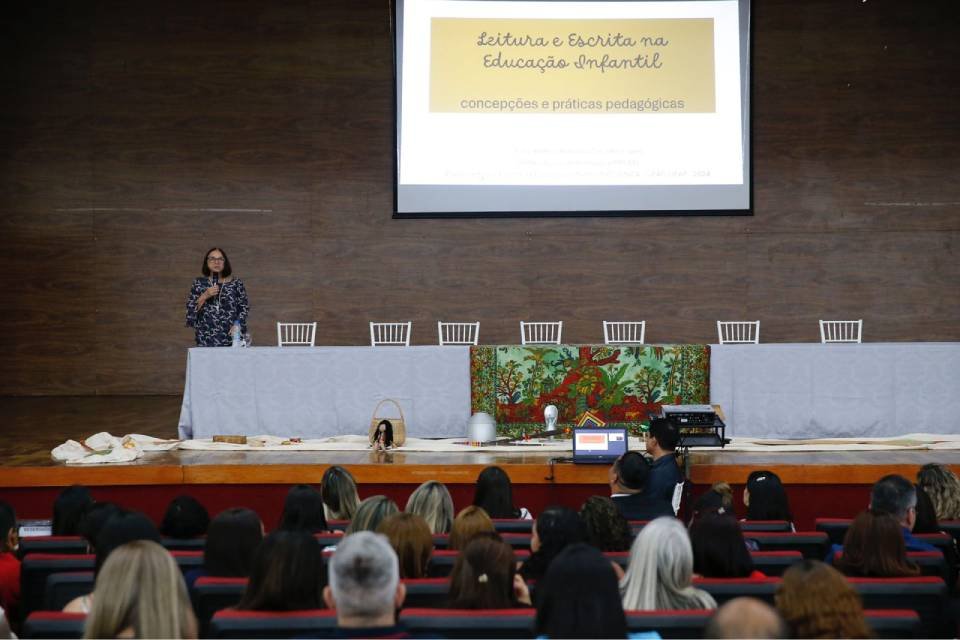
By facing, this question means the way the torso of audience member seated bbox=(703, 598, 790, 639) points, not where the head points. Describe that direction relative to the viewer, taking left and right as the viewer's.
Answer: facing away from the viewer

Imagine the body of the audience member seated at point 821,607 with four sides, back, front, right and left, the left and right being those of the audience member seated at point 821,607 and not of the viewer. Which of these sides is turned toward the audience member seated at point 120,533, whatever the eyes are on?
left

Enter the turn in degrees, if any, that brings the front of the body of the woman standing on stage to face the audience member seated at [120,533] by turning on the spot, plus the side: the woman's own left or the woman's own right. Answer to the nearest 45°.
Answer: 0° — they already face them

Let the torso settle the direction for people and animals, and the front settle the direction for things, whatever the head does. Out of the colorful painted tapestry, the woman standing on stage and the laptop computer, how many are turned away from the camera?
0

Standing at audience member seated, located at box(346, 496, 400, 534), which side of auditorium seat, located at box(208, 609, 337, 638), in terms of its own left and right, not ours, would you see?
front

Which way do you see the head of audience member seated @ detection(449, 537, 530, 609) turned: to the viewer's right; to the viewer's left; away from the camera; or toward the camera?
away from the camera

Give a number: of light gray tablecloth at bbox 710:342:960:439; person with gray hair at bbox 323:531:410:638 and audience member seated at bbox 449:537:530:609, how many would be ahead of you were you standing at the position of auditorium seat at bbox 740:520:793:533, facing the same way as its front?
1

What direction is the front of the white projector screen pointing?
toward the camera

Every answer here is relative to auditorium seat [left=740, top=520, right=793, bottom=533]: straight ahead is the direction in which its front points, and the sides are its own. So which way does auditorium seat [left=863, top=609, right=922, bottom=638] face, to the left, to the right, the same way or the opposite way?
the same way

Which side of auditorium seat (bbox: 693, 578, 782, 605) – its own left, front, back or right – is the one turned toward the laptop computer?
front

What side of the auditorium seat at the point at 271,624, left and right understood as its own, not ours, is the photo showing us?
back

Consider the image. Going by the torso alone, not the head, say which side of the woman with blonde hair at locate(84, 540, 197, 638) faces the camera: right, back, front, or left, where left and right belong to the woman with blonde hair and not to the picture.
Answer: back

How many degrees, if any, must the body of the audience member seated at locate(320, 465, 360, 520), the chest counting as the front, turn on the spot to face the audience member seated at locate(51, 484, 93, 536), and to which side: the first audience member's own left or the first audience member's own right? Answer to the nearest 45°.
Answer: approximately 90° to the first audience member's own left

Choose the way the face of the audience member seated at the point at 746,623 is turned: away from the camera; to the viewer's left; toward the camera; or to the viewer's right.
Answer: away from the camera

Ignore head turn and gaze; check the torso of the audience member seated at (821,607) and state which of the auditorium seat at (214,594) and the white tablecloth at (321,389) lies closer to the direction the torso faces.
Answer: the white tablecloth

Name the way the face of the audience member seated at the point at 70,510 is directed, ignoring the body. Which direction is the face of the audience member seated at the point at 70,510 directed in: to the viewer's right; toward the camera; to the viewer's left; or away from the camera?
away from the camera

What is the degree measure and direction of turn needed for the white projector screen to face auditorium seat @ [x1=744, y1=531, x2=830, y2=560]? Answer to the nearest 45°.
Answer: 0° — it already faces it

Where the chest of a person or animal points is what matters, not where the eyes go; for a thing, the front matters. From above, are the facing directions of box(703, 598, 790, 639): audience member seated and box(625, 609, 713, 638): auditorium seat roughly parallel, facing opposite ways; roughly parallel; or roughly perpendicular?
roughly parallel

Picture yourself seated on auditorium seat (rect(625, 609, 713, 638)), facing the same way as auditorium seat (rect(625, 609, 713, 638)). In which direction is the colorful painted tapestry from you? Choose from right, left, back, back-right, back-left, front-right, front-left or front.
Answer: front

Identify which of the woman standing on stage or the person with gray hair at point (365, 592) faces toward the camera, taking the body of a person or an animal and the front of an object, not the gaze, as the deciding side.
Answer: the woman standing on stage

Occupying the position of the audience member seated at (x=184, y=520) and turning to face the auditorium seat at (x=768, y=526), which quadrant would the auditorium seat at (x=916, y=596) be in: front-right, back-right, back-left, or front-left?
front-right
